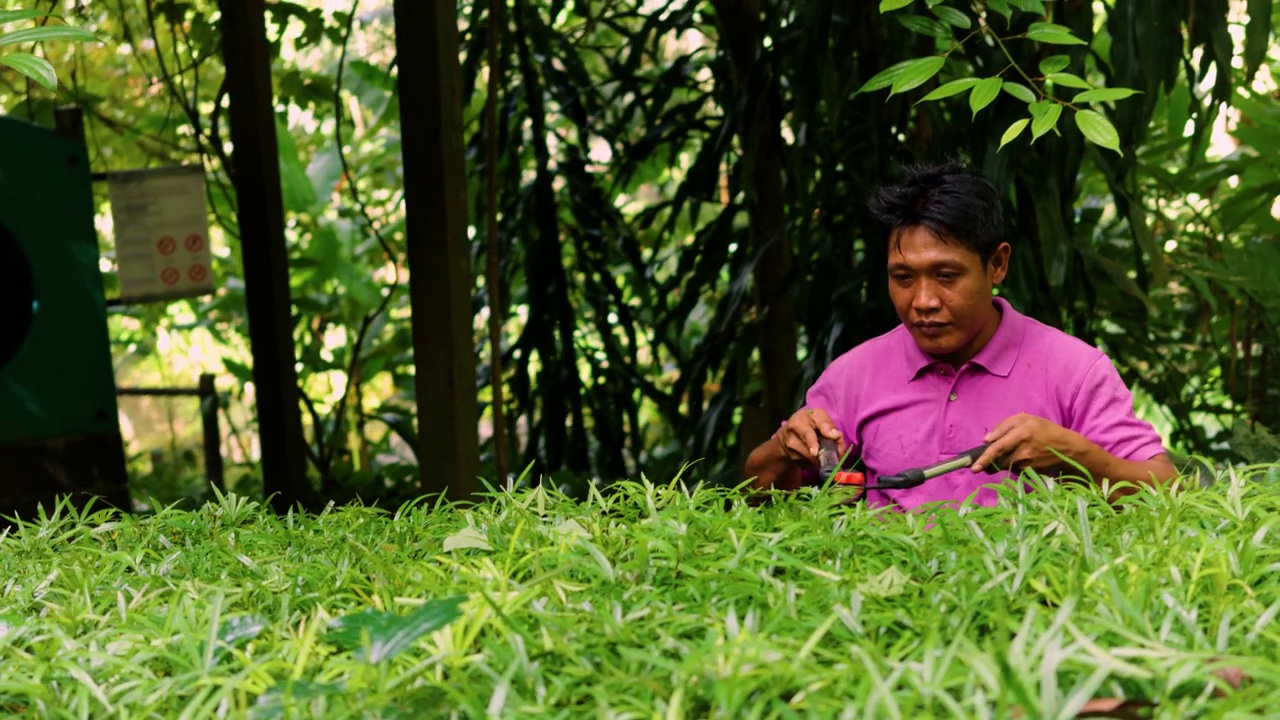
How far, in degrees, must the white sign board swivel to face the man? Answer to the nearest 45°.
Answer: approximately 45° to its left

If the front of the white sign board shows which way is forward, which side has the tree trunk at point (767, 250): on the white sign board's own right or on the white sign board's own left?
on the white sign board's own left

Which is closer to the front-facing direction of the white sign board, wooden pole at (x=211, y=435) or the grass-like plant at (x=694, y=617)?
the grass-like plant

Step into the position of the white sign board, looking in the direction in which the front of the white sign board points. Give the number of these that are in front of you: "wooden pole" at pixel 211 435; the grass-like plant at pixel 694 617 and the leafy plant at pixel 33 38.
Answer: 2

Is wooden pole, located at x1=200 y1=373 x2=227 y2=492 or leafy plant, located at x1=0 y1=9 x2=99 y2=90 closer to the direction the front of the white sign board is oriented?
the leafy plant

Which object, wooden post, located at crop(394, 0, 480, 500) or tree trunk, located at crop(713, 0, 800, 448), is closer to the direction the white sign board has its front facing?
the wooden post

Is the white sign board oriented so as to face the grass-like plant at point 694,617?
yes

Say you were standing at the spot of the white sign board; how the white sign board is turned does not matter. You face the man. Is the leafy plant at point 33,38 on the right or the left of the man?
right

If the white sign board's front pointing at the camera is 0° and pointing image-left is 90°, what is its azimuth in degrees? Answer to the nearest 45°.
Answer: approximately 0°
